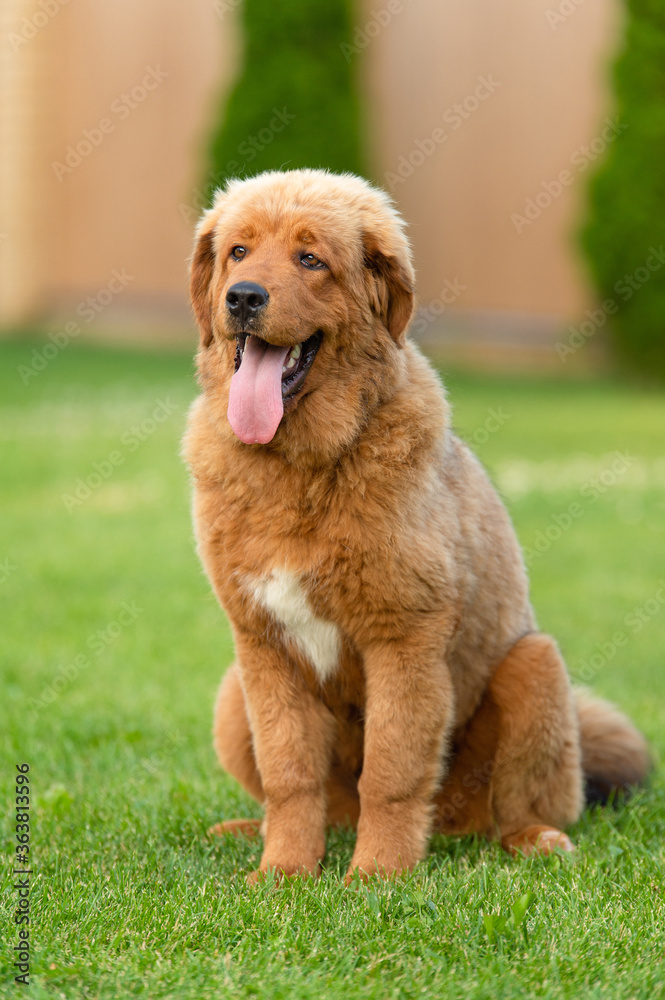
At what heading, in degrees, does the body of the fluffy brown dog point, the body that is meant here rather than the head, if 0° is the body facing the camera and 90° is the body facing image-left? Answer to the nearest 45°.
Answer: approximately 45°

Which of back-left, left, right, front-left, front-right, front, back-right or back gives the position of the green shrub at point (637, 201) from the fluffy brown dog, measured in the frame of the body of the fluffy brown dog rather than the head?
back-right

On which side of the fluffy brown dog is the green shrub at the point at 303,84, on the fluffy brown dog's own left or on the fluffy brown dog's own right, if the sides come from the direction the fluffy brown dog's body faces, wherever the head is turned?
on the fluffy brown dog's own right

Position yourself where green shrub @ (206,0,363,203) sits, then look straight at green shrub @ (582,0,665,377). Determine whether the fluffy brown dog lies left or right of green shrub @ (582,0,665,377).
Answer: right
